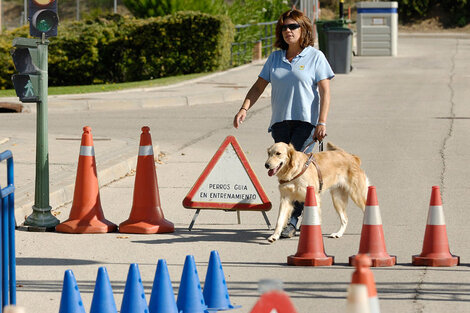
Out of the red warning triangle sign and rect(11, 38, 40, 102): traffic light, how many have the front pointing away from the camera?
0

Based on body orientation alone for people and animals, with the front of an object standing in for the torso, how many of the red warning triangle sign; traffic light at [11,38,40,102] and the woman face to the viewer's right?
0

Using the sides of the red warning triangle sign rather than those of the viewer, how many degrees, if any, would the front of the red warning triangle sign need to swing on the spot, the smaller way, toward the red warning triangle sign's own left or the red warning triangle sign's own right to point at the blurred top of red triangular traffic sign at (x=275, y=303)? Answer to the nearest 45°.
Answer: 0° — it already faces it

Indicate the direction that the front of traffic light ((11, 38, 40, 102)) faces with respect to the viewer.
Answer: facing the viewer and to the left of the viewer

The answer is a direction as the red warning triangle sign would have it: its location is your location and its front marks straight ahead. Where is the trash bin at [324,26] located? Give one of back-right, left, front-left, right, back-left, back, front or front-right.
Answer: back

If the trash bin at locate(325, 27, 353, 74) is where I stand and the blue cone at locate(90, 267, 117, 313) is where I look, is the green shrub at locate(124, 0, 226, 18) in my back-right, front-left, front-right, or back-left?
back-right

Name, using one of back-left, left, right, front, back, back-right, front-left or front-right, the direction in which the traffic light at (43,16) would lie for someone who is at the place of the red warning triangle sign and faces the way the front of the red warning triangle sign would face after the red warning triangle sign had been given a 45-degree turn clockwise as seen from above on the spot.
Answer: front-right

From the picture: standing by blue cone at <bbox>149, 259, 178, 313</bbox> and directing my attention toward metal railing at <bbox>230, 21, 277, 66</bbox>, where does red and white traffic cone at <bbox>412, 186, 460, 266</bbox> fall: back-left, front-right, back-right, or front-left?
front-right

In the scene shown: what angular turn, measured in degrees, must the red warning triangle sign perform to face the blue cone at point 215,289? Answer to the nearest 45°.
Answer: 0° — it already faces it

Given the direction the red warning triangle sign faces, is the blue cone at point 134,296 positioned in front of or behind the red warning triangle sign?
in front

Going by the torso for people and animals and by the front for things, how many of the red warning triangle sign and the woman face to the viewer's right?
0

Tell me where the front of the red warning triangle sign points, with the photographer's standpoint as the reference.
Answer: facing the viewer

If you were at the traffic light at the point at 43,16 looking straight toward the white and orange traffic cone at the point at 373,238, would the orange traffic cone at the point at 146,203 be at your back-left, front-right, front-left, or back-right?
front-left
